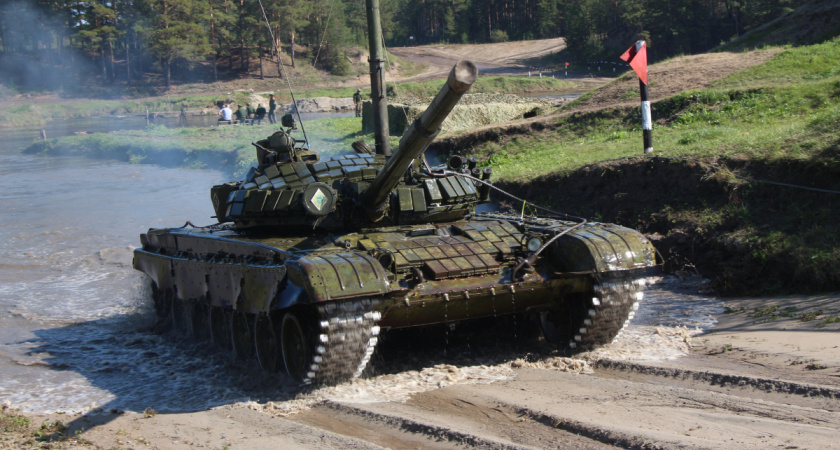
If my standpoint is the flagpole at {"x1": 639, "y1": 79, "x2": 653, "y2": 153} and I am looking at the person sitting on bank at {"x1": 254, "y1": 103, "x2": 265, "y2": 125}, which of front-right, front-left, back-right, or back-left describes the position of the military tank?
back-left

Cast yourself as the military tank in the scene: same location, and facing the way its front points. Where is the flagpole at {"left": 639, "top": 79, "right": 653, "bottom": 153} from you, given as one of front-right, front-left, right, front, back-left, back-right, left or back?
left

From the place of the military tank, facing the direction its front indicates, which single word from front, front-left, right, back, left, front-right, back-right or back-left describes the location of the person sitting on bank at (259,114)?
back-left

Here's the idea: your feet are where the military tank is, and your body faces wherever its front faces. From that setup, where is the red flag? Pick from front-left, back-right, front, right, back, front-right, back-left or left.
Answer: left

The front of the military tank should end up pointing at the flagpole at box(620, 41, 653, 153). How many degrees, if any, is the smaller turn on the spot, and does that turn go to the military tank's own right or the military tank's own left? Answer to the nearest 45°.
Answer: approximately 90° to the military tank's own left

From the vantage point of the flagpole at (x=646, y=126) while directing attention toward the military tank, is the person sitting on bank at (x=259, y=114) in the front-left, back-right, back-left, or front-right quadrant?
back-right
